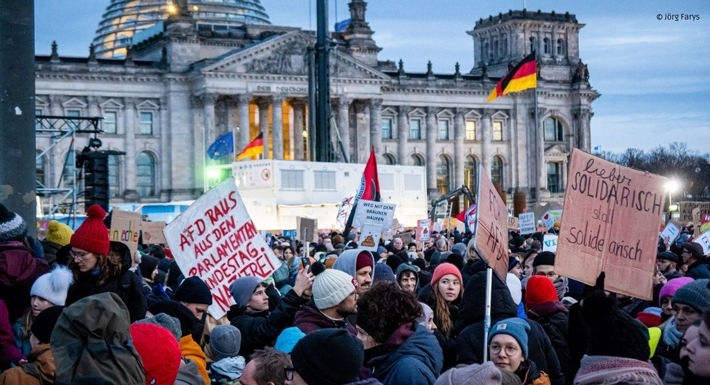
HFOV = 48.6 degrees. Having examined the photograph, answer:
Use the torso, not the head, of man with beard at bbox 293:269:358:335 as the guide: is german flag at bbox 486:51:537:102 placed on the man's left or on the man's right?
on the man's left
